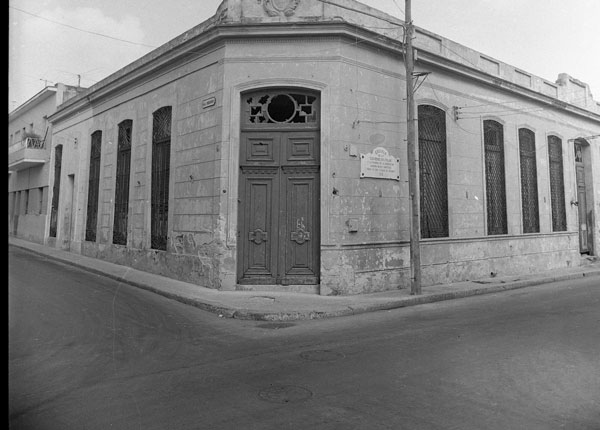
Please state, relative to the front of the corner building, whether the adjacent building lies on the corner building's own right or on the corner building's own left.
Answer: on the corner building's own right

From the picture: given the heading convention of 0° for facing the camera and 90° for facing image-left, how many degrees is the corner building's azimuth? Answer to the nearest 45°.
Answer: approximately 0°

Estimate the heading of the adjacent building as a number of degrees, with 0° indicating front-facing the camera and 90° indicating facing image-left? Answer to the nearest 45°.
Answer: approximately 45°

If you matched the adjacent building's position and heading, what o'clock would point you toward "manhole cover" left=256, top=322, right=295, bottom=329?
The manhole cover is roughly at 10 o'clock from the adjacent building.

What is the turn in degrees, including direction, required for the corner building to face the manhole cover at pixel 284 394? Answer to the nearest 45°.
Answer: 0° — it already faces it

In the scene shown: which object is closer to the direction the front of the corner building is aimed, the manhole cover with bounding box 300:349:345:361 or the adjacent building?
the manhole cover

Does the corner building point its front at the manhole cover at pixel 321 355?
yes

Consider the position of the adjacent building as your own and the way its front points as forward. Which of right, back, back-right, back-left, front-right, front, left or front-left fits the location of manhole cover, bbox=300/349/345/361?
front-left
